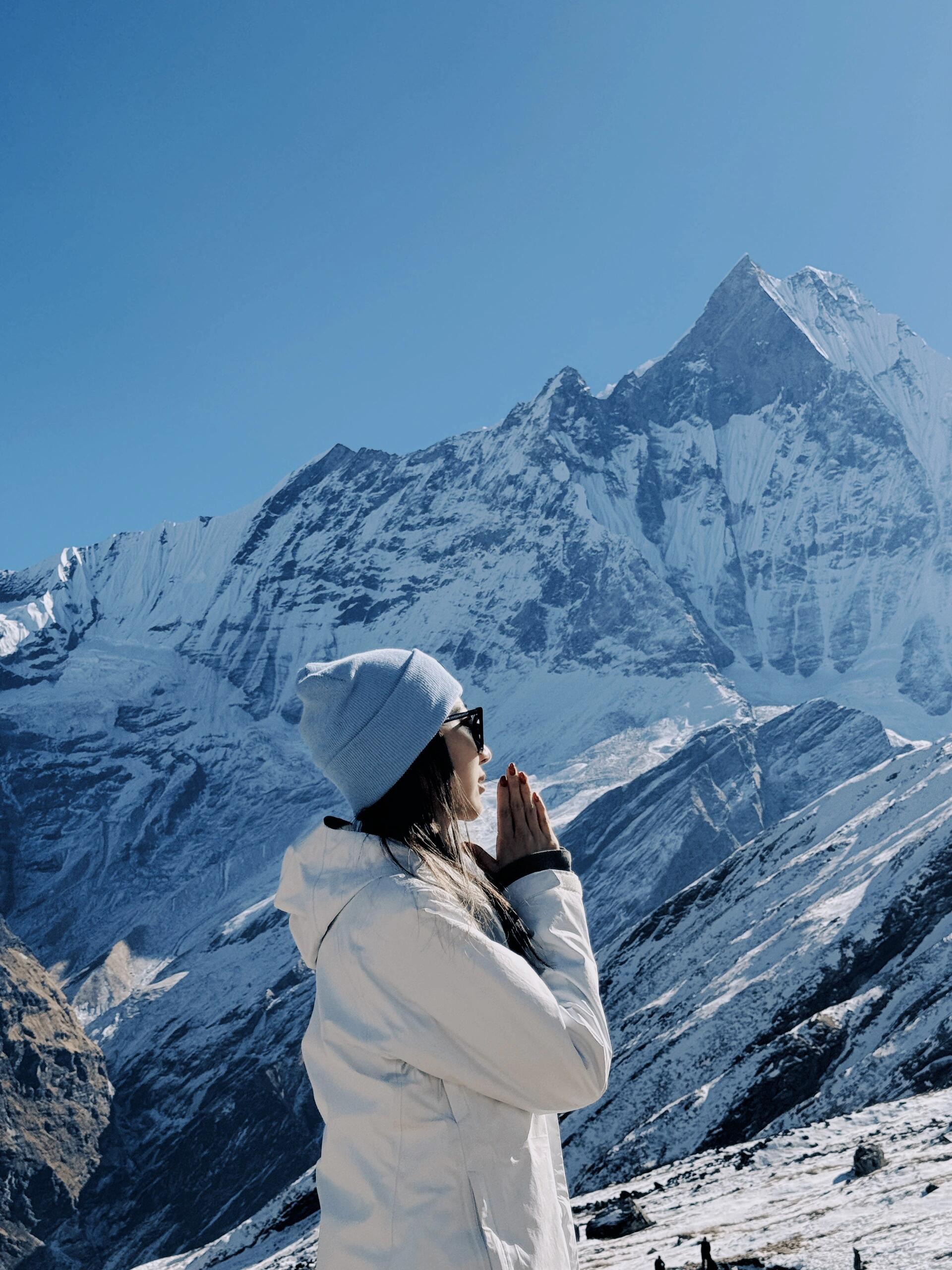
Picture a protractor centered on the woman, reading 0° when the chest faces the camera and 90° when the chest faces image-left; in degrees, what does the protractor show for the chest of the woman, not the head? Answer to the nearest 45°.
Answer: approximately 270°
